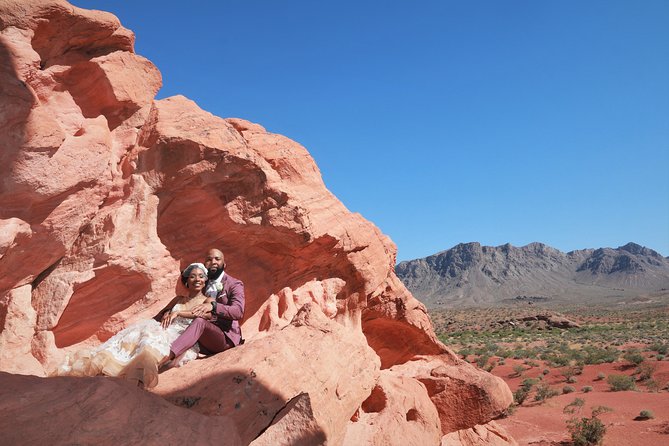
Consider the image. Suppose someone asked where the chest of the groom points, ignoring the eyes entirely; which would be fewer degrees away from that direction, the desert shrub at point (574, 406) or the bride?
the bride

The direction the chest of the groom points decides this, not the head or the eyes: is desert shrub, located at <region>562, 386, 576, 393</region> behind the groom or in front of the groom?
behind

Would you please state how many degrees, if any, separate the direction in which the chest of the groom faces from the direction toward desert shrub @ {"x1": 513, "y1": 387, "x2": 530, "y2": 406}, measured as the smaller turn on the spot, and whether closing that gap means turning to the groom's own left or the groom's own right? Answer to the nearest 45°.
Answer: approximately 180°

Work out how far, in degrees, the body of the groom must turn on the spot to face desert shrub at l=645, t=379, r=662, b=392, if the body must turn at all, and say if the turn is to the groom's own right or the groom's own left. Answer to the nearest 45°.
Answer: approximately 180°

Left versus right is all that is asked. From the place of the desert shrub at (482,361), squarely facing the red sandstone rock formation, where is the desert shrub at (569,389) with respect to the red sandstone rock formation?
left

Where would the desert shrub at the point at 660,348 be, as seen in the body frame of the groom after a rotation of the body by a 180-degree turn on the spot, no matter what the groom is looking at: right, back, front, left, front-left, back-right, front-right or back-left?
front

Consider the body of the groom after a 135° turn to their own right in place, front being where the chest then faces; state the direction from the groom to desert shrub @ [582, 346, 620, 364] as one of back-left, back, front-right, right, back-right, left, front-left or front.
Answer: front-right

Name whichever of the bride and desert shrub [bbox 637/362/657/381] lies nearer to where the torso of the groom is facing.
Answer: the bride

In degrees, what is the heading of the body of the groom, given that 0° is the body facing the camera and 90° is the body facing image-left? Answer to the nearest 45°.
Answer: approximately 45°

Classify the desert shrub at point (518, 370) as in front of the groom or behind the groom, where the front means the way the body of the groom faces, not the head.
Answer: behind

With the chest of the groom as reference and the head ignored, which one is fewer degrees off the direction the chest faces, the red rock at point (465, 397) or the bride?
the bride
